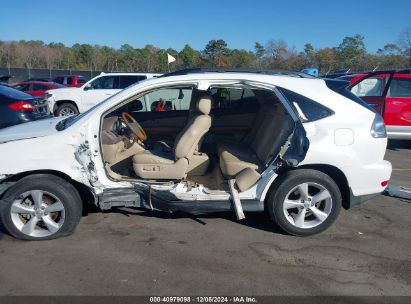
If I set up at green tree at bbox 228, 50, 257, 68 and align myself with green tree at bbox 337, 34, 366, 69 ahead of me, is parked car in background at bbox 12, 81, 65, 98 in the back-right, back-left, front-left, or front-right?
back-right

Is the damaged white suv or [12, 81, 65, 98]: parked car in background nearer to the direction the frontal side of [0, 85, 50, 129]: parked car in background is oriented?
the parked car in background

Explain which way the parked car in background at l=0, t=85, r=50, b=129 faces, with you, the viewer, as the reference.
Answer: facing away from the viewer and to the left of the viewer

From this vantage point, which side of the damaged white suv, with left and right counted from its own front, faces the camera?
left

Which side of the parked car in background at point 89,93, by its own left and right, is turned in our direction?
left

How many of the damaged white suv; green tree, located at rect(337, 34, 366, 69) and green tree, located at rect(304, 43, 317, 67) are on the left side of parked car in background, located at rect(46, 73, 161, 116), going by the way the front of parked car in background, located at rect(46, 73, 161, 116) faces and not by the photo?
1

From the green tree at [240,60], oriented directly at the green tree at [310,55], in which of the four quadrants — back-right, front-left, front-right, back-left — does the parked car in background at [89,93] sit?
back-right

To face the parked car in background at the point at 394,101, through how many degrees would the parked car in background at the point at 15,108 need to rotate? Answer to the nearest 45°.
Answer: approximately 135° to its right

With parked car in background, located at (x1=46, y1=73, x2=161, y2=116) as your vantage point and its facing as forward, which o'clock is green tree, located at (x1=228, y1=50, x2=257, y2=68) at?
The green tree is roughly at 4 o'clock from the parked car in background.

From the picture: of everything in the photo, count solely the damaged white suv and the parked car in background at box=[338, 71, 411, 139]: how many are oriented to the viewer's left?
2

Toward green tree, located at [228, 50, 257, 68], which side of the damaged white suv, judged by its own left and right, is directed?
right

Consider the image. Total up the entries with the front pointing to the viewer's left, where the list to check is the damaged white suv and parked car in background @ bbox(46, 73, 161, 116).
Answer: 2

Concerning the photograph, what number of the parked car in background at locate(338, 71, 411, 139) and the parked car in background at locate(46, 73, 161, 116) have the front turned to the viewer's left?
2

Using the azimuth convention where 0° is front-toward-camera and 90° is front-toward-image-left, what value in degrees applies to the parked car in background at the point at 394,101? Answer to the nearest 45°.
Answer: approximately 90°

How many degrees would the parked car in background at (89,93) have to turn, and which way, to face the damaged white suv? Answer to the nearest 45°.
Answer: approximately 90° to its left

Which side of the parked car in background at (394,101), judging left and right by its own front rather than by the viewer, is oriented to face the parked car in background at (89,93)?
front
